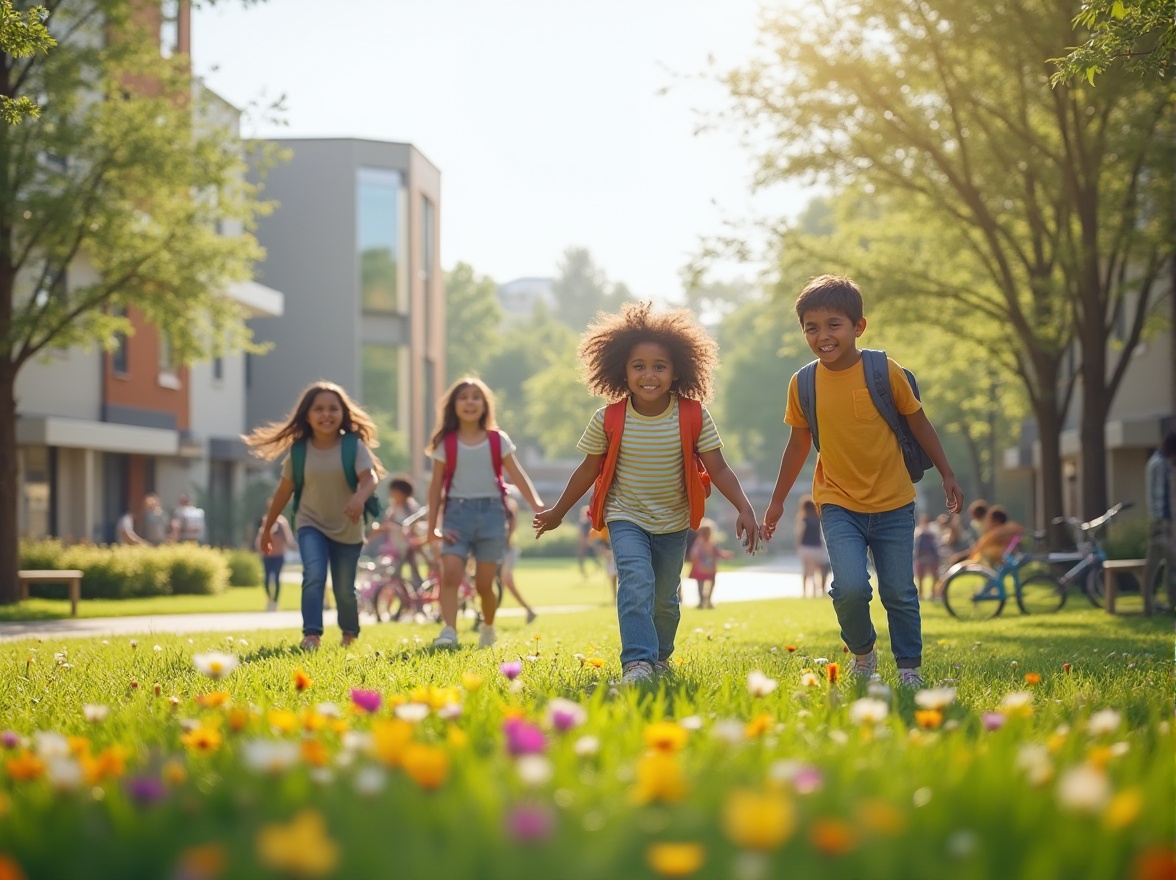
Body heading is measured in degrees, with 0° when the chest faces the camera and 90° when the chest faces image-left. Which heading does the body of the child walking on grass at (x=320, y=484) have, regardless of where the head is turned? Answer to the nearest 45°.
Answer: approximately 0°

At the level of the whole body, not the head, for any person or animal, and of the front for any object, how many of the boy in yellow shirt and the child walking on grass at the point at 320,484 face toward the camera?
2

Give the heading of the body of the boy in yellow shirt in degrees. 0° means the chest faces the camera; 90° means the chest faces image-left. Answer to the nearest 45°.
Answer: approximately 0°

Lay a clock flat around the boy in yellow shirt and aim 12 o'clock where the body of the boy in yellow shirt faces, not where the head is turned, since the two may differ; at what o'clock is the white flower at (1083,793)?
The white flower is roughly at 12 o'clock from the boy in yellow shirt.

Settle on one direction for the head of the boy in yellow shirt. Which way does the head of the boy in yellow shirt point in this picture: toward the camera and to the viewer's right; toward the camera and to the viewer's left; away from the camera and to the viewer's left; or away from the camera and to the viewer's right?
toward the camera and to the viewer's left

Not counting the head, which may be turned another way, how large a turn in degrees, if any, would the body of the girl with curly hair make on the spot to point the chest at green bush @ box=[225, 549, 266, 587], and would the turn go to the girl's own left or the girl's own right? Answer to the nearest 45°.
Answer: approximately 180°

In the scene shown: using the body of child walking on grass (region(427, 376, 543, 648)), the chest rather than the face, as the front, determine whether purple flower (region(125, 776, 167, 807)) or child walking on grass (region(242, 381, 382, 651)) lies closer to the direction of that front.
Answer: the purple flower

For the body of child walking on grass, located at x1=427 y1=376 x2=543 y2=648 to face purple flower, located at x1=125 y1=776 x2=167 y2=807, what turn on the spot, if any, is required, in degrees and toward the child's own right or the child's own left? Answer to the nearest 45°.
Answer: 0° — they already face it

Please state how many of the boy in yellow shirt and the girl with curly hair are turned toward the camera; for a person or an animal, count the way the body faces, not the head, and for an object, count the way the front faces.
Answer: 2

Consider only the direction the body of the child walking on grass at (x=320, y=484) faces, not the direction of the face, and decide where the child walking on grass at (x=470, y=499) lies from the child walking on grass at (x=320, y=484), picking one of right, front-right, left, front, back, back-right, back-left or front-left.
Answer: left

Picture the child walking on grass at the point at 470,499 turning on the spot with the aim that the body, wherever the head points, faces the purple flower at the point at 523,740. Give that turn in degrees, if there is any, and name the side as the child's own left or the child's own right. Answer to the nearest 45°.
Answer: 0° — they already face it
